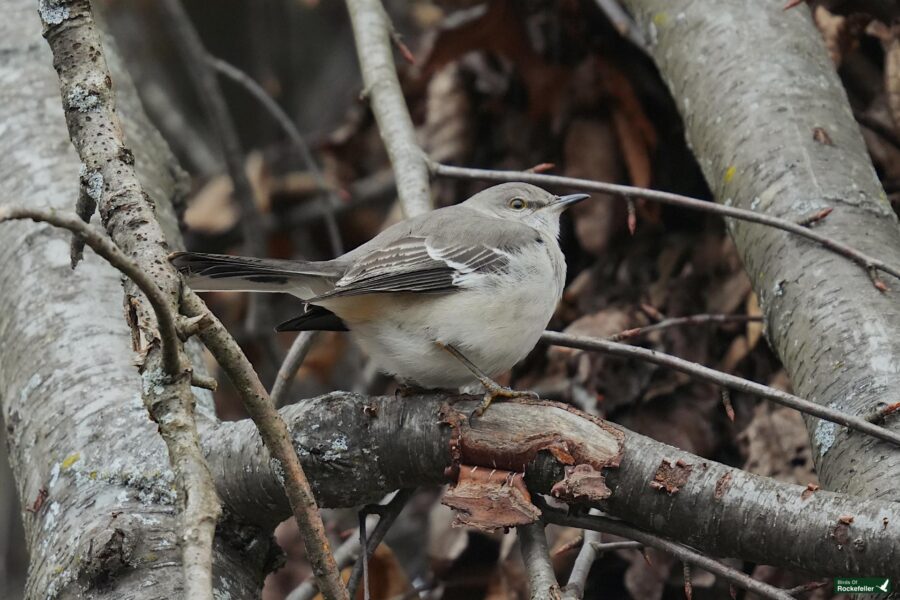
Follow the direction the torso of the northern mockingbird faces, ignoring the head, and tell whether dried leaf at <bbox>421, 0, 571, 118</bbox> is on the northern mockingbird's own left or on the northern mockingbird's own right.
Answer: on the northern mockingbird's own left

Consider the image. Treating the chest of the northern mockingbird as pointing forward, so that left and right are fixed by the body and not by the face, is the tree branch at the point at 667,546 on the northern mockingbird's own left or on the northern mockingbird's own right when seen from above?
on the northern mockingbird's own right

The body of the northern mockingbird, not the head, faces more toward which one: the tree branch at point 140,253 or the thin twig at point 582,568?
the thin twig

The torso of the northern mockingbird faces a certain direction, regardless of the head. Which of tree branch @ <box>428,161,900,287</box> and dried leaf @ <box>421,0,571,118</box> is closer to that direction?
the tree branch

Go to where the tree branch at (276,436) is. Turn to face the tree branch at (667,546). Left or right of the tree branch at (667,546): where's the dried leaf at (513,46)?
left

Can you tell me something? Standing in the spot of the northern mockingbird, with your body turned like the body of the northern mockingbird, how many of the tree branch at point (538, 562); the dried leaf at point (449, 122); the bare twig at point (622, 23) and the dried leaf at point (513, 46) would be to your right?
1

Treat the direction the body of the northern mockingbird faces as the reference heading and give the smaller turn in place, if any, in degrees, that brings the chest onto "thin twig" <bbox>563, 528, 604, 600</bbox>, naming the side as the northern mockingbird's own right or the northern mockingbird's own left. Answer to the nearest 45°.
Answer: approximately 90° to the northern mockingbird's own right

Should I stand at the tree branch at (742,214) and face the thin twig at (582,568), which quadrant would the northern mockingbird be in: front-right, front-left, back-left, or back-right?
front-right

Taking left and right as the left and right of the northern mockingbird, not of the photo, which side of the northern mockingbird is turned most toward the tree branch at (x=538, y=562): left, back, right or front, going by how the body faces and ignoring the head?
right

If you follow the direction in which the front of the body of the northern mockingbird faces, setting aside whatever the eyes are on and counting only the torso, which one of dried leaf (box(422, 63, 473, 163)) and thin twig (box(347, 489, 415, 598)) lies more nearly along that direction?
the dried leaf

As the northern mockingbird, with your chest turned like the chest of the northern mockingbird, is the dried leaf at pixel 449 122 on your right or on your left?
on your left

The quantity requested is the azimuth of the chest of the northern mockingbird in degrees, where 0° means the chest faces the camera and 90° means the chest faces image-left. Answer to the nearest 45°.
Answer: approximately 270°
